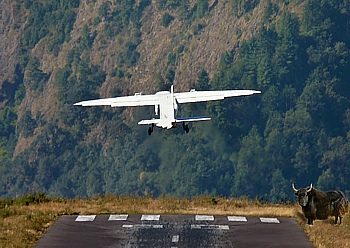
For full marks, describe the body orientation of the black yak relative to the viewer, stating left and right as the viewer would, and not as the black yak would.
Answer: facing the viewer and to the left of the viewer
